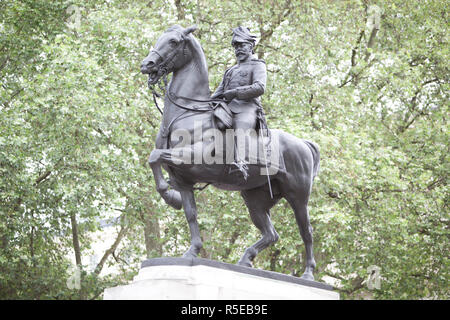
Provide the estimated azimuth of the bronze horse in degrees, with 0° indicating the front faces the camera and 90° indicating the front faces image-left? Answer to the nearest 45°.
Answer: approximately 45°
